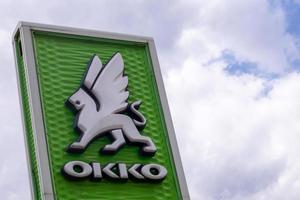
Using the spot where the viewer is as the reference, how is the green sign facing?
facing the viewer and to the right of the viewer
